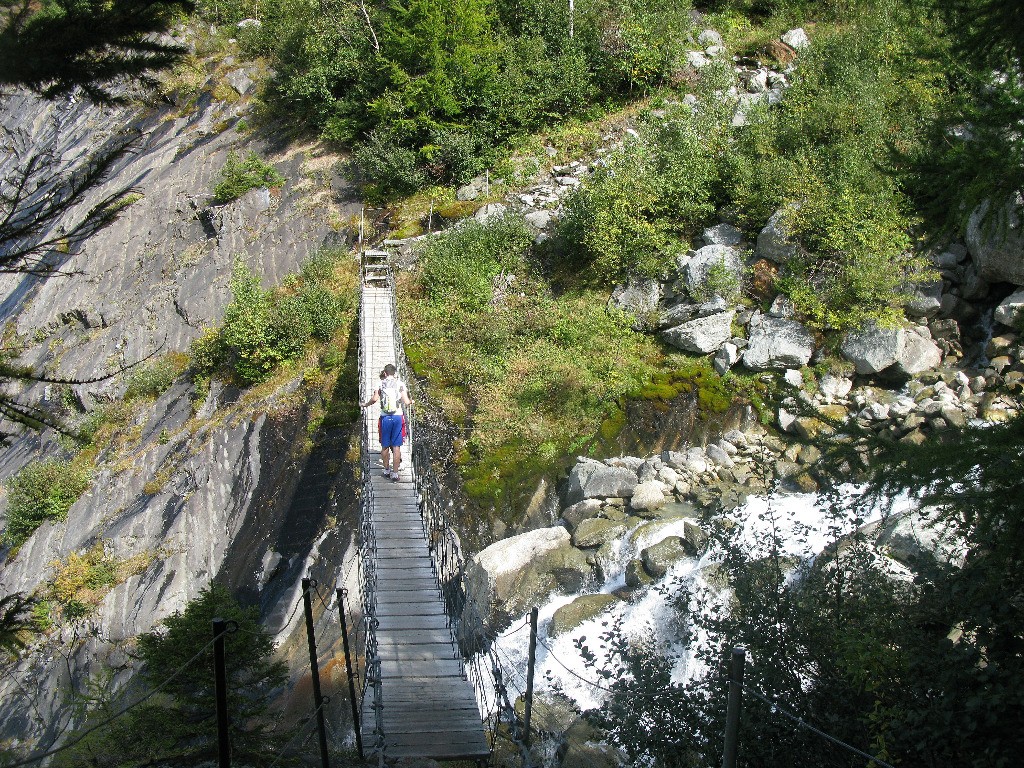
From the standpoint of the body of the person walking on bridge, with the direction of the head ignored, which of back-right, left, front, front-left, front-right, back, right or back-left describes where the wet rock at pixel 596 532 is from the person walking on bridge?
right

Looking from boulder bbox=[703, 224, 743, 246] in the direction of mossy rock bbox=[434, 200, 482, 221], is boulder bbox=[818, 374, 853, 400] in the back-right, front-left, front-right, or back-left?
back-left

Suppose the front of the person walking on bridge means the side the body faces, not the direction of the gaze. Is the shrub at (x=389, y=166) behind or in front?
in front

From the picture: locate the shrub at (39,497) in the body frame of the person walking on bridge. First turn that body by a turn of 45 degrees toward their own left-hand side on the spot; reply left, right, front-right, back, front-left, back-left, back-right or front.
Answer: front

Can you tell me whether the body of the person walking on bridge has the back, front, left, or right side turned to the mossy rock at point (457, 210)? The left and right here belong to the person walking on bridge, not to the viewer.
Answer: front

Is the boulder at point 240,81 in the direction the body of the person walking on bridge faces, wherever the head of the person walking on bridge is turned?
yes

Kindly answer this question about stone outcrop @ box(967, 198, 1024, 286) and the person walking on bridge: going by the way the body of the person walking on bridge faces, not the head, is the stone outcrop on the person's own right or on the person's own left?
on the person's own right

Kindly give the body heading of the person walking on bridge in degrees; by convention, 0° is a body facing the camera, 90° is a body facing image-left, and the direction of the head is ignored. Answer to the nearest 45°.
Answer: approximately 180°
